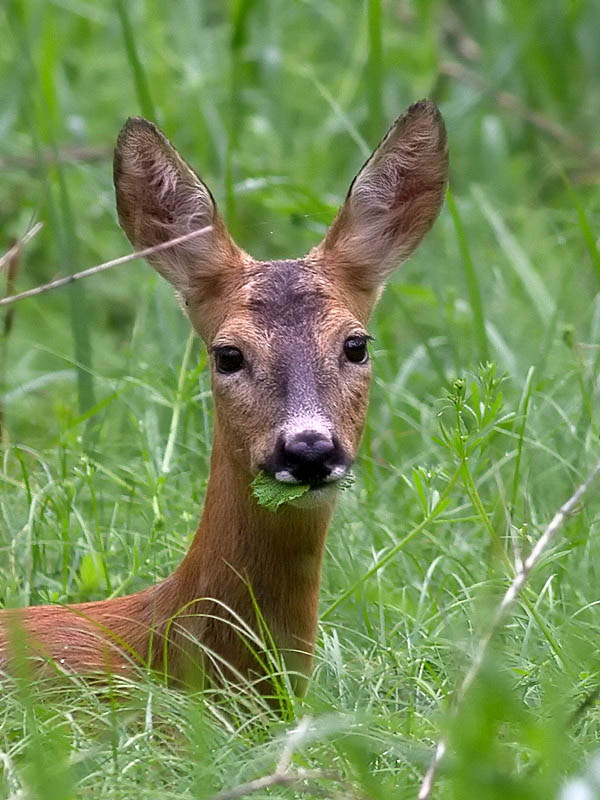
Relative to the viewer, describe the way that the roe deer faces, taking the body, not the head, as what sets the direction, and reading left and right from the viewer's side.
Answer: facing the viewer and to the right of the viewer

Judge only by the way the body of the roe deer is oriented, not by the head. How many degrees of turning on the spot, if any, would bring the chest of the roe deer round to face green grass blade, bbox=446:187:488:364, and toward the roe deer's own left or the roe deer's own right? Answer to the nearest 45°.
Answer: approximately 90° to the roe deer's own left

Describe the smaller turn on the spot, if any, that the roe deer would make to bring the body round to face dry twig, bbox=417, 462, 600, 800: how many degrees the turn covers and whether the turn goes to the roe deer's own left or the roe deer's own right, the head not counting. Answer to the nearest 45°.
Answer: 0° — it already faces it
